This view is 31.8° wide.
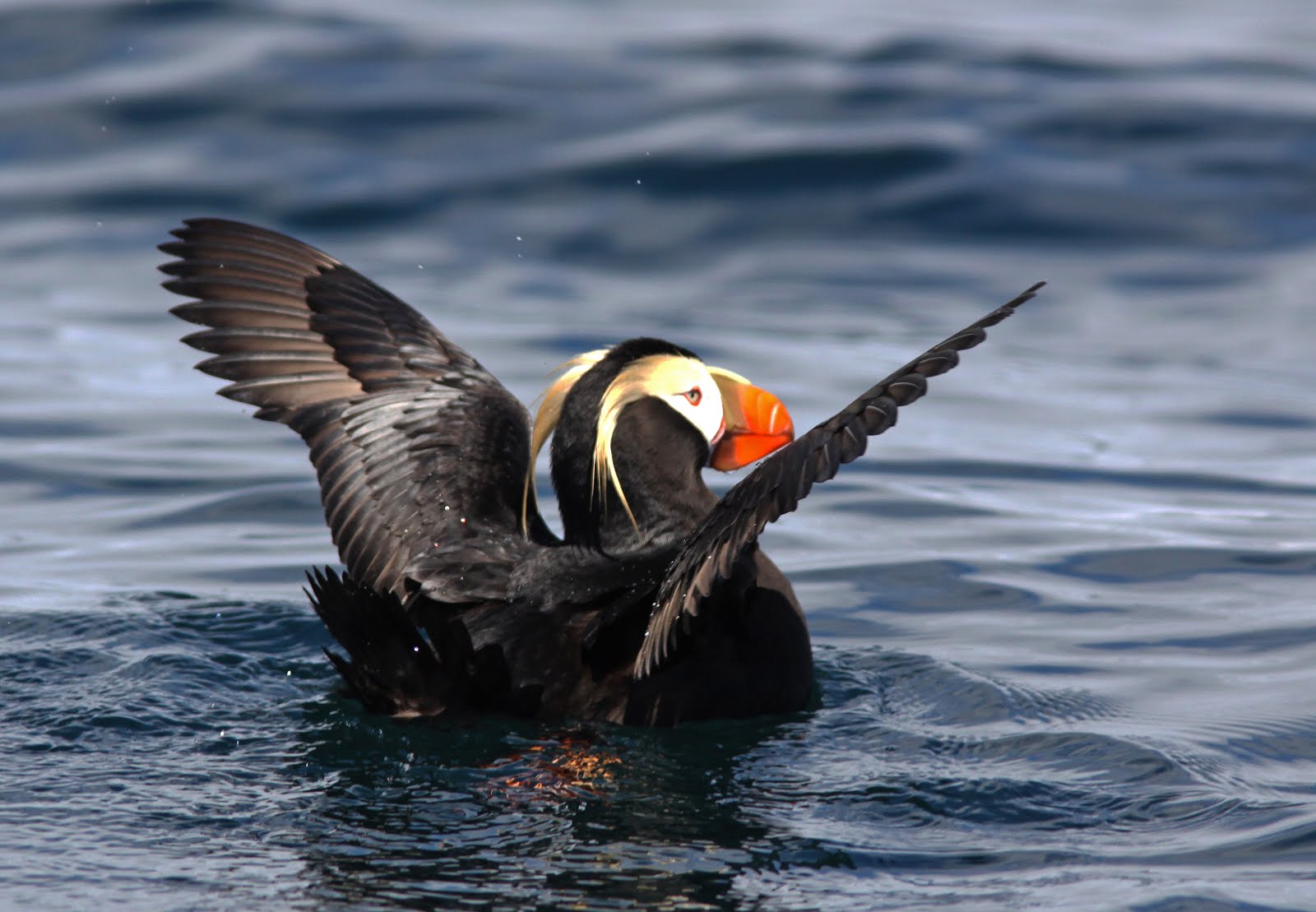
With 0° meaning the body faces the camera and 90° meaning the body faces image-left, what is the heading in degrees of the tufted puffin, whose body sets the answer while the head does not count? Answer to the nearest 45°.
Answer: approximately 225°
